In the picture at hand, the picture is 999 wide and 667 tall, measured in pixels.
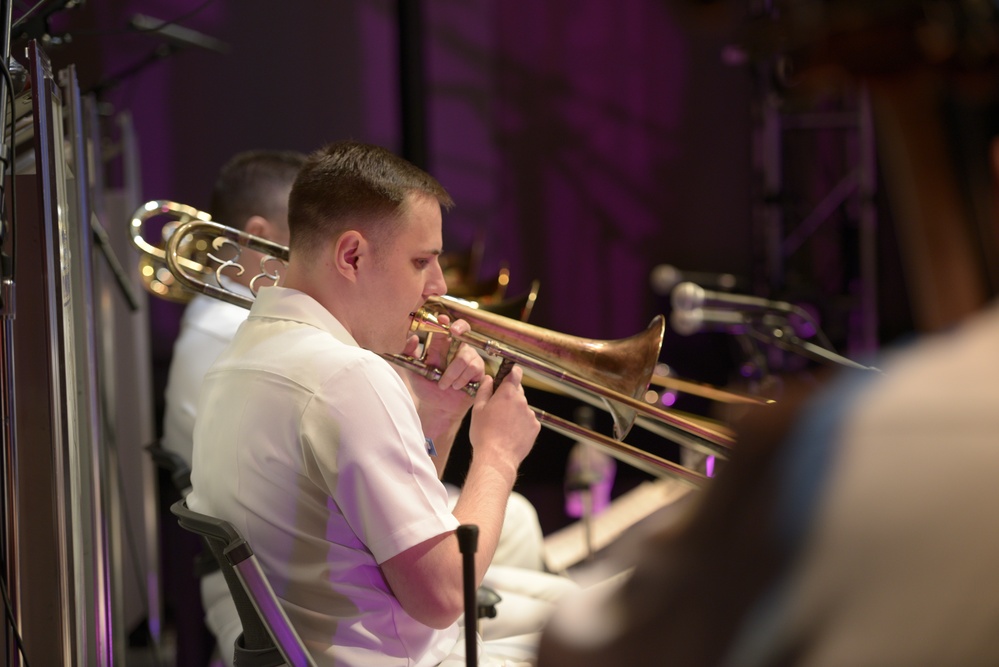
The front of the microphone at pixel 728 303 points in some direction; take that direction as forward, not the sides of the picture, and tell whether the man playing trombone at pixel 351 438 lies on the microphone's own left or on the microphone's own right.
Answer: on the microphone's own left

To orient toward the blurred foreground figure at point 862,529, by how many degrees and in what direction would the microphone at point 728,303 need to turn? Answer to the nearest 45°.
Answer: approximately 90° to its left

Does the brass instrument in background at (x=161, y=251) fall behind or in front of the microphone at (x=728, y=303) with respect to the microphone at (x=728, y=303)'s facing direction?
in front

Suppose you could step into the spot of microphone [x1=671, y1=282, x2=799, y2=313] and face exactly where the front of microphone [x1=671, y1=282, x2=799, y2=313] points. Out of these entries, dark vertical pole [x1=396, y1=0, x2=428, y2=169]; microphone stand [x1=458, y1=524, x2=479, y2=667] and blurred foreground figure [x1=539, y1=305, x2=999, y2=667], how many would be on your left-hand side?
2

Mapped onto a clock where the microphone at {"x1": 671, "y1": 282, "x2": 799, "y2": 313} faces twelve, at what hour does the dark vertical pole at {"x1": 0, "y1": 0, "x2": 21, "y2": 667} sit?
The dark vertical pole is roughly at 10 o'clock from the microphone.

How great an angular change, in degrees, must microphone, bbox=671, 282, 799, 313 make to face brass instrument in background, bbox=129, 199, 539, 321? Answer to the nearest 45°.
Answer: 0° — it already faces it

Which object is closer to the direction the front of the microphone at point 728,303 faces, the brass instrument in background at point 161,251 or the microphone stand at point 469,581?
the brass instrument in background

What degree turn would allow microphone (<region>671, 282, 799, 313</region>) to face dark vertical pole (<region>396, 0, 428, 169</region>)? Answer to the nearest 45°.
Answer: approximately 45° to its right

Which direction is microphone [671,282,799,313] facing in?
to the viewer's left

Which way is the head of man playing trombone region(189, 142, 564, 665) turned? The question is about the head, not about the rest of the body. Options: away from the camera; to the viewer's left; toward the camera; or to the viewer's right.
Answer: to the viewer's right
